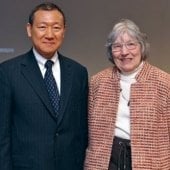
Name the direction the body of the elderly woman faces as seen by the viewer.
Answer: toward the camera

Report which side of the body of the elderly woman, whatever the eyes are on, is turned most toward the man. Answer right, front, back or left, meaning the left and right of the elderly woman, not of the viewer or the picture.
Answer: right
